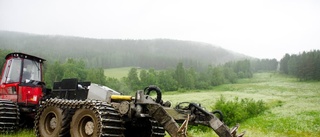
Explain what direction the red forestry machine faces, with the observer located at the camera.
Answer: facing away from the viewer and to the left of the viewer
